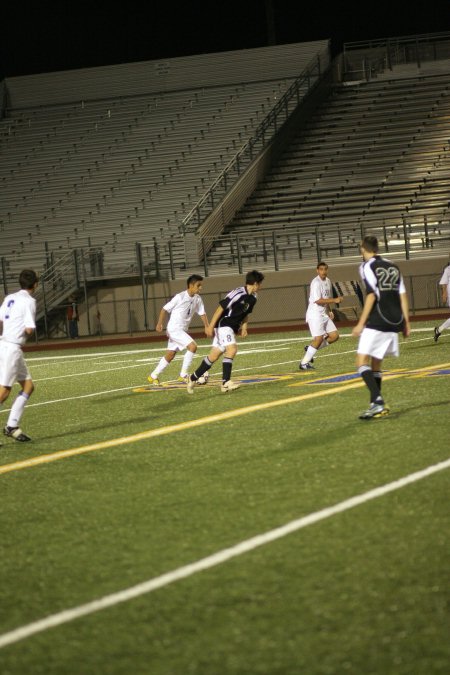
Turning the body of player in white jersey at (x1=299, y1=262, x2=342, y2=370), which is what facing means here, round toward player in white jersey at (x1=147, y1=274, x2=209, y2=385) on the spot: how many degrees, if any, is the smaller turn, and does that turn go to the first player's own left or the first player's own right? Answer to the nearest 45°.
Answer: approximately 90° to the first player's own right

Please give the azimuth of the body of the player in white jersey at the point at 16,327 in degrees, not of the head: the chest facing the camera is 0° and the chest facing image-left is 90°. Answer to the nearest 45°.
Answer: approximately 225°

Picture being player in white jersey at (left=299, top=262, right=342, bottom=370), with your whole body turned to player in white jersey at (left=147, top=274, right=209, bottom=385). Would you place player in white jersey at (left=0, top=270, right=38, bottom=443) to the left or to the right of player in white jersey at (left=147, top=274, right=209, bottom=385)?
left

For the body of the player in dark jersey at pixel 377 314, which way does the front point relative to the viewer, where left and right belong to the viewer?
facing away from the viewer and to the left of the viewer

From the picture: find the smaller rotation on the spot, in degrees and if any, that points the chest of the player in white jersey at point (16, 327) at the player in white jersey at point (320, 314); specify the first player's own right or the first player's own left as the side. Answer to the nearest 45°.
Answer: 0° — they already face them

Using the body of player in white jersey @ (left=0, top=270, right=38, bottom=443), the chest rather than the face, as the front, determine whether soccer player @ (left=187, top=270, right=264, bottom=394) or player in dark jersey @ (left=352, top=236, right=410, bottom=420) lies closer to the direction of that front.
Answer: the soccer player

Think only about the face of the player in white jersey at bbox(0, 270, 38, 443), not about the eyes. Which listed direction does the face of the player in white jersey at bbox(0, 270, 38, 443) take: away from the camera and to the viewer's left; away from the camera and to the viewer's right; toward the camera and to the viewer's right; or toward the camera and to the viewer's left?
away from the camera and to the viewer's right

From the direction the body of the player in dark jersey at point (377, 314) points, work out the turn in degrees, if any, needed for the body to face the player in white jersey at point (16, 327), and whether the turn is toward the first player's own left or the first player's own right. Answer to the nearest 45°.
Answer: approximately 45° to the first player's own left
